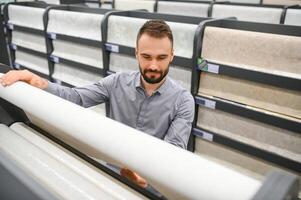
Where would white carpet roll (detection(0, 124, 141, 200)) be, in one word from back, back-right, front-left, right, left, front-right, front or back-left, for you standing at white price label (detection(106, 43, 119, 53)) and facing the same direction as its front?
front-left

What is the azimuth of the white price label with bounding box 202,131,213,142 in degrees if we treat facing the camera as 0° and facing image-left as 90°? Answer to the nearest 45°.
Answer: approximately 45°

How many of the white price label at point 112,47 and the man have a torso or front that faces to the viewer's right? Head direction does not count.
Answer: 0

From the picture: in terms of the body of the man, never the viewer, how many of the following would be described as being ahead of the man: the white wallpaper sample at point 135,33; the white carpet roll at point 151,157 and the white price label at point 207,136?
1

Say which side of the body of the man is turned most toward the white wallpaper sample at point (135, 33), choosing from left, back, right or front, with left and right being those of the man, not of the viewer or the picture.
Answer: back

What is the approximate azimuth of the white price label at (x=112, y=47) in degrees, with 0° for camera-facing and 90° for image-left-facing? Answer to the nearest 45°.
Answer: approximately 45°

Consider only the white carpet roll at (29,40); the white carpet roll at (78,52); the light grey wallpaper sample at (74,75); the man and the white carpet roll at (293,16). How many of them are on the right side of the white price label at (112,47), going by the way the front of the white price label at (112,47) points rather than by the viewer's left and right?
3

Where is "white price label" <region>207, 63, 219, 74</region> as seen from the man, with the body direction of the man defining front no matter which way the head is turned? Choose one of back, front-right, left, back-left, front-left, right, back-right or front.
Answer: back-left

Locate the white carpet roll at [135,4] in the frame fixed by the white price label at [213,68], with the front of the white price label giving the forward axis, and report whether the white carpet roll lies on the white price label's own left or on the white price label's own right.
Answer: on the white price label's own right

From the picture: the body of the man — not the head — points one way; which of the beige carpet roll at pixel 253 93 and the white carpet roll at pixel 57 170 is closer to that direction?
the white carpet roll

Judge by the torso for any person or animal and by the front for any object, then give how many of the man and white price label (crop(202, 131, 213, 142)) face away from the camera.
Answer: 0

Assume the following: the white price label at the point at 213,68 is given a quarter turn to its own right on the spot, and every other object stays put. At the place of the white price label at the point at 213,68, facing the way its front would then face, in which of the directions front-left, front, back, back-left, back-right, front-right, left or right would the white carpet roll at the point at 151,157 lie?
back-left
